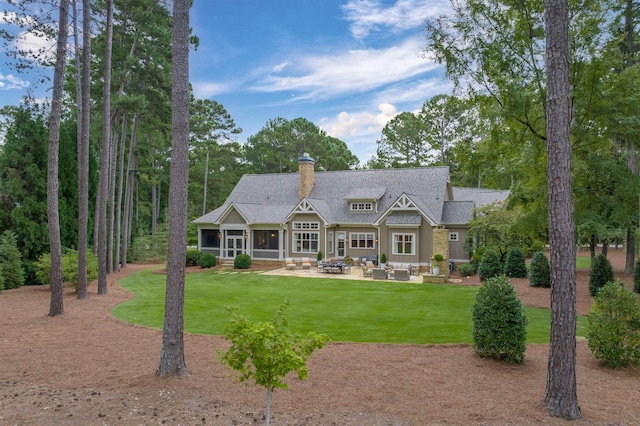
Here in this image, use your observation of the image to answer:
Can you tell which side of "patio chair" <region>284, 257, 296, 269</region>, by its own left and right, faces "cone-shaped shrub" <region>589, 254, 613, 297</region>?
front

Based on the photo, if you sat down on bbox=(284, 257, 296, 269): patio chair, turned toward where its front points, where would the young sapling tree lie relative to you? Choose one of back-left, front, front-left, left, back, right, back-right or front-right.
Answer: front-right

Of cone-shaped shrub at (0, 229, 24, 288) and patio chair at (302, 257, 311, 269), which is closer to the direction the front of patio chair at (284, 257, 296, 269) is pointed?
the patio chair

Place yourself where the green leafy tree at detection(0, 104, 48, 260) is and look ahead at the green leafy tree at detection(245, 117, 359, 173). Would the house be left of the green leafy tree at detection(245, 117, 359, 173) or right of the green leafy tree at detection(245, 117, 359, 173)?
right

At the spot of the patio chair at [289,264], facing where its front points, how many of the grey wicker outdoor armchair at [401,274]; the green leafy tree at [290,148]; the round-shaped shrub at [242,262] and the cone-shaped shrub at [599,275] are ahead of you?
2

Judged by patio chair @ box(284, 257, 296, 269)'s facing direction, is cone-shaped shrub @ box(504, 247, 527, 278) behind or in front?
in front

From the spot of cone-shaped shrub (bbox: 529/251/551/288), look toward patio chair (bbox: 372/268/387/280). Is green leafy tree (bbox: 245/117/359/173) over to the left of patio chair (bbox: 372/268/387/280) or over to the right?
right

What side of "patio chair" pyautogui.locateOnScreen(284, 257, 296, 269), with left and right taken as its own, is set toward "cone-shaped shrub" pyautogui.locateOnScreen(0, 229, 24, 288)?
right

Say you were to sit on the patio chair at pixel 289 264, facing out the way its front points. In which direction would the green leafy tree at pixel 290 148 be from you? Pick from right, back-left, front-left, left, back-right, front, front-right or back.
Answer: back-left

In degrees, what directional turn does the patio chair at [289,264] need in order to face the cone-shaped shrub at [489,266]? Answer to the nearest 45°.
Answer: approximately 90° to its left

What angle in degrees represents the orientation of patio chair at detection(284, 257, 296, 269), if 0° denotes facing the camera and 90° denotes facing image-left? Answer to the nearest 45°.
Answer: approximately 315°
